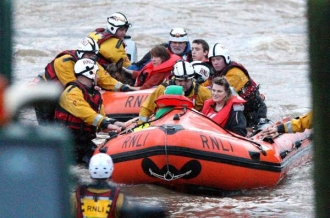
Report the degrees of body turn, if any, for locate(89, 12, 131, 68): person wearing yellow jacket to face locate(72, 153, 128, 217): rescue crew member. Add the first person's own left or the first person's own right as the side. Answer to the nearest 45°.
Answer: approximately 45° to the first person's own right

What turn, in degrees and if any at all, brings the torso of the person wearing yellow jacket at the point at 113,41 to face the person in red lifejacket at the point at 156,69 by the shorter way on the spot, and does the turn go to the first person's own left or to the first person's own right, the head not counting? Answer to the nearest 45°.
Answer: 0° — they already face them

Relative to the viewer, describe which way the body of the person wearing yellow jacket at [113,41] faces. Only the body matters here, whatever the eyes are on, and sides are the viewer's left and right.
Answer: facing the viewer and to the right of the viewer

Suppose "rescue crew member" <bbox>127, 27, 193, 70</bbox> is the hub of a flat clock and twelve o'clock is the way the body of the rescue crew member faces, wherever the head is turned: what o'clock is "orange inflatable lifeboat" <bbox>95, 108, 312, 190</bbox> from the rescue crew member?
The orange inflatable lifeboat is roughly at 12 o'clock from the rescue crew member.

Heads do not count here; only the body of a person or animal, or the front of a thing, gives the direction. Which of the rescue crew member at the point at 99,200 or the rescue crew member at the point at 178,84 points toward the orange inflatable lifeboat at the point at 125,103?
the rescue crew member at the point at 99,200

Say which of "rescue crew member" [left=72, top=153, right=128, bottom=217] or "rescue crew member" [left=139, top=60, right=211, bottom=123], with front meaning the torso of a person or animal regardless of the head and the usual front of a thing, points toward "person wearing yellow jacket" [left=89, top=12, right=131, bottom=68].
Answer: "rescue crew member" [left=72, top=153, right=128, bottom=217]

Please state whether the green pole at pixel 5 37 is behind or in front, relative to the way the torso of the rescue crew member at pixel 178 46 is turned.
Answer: in front

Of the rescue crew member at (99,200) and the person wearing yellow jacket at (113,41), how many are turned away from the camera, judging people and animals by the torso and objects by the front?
1

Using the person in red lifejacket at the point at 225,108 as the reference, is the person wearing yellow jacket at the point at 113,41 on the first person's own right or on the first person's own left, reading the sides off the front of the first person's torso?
on the first person's own right

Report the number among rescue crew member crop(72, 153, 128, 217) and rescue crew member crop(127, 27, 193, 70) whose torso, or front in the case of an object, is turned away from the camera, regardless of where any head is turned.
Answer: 1

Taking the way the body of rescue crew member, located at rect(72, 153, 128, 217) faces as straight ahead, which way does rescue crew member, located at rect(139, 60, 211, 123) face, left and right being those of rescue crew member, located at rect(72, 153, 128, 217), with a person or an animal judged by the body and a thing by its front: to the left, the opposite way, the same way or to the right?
the opposite way

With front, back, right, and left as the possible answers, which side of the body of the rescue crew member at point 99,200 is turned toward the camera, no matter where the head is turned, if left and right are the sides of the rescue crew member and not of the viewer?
back
